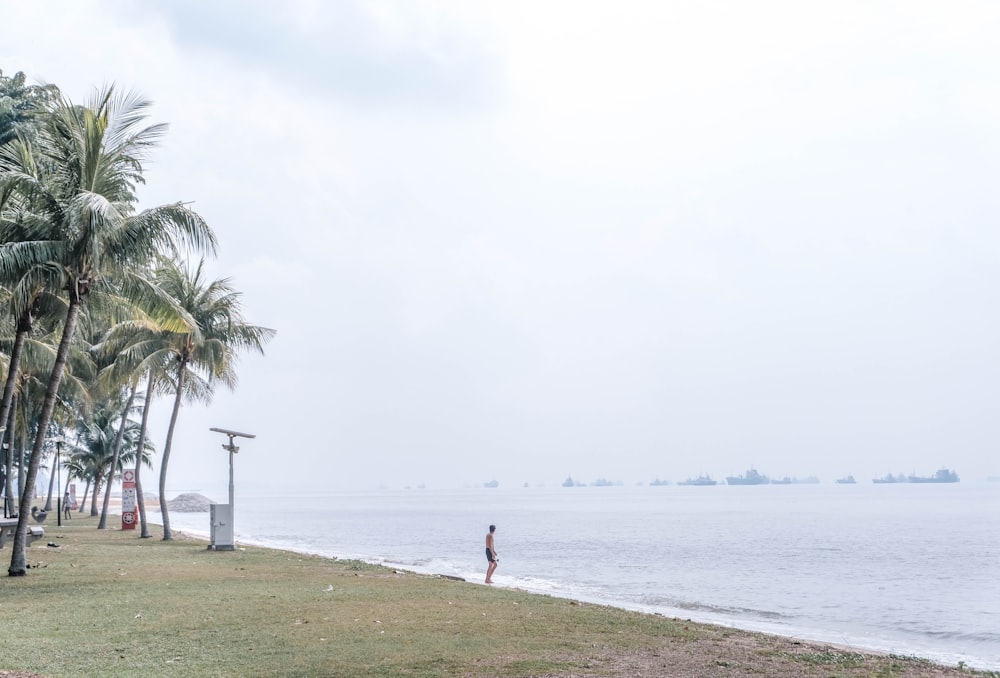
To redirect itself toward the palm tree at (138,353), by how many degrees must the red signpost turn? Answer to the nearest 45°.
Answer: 0° — it already faces it

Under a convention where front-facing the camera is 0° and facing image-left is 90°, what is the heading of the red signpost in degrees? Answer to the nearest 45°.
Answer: approximately 0°

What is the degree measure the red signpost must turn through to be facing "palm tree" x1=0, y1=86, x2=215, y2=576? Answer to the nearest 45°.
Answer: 0° — it already faces it

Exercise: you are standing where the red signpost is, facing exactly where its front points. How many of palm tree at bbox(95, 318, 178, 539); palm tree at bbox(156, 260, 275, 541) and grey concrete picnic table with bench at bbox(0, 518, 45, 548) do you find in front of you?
3
